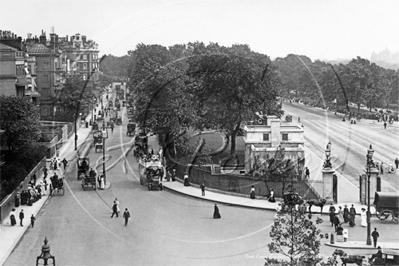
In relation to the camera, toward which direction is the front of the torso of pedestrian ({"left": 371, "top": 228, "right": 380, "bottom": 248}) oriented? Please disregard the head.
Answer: away from the camera
